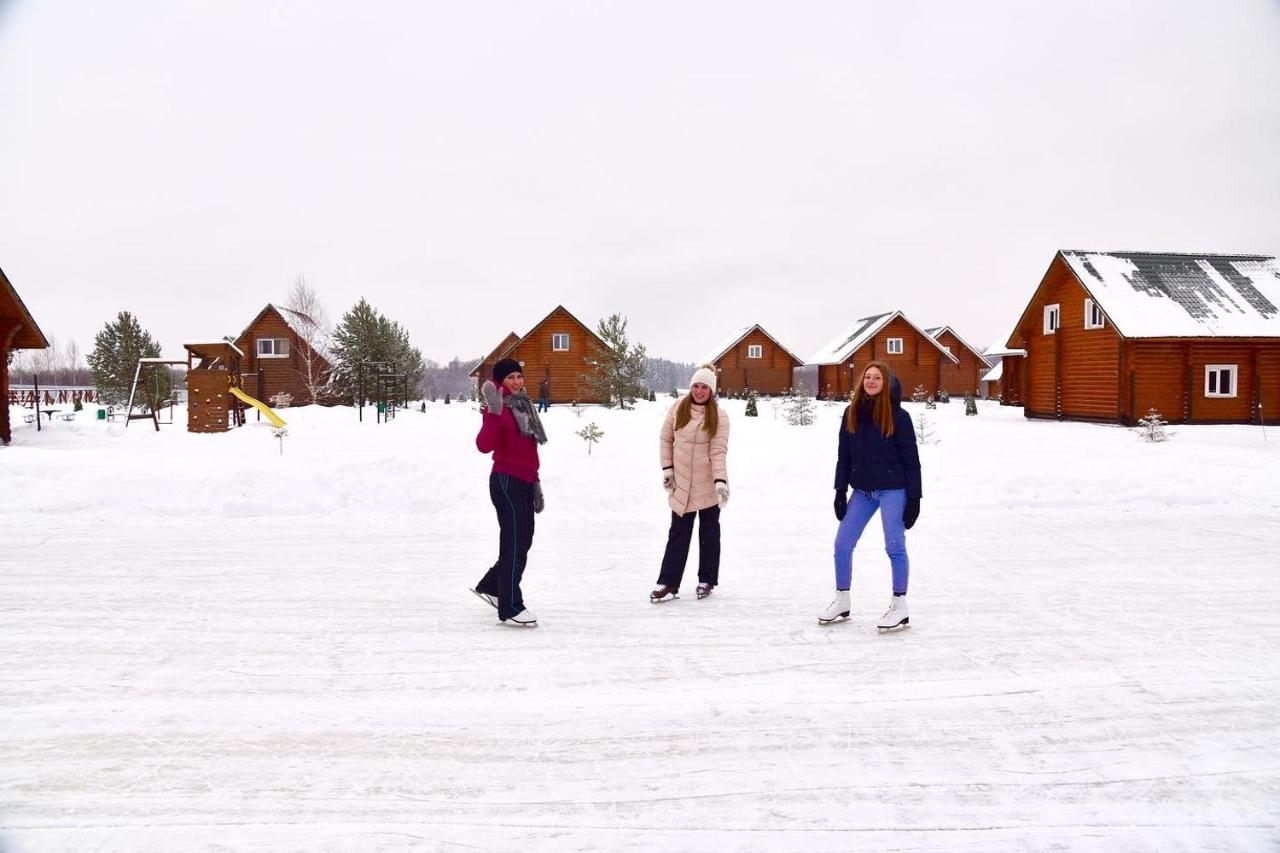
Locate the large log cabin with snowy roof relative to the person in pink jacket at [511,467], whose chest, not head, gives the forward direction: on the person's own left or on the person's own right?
on the person's own left

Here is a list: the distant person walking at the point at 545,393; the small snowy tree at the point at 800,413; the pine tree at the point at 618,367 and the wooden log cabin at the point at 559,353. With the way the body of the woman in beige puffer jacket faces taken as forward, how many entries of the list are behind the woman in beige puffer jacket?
4

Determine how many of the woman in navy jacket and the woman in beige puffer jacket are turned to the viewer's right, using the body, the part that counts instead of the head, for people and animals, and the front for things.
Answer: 0

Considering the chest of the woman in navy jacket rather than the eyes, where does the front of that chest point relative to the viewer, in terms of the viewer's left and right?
facing the viewer and to the left of the viewer

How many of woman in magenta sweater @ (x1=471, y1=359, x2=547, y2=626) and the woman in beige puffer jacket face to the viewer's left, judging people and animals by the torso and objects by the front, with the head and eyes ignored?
0

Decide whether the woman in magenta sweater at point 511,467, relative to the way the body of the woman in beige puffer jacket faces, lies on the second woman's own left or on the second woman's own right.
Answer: on the second woman's own right

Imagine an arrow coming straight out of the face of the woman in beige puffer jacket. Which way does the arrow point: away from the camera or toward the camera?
toward the camera

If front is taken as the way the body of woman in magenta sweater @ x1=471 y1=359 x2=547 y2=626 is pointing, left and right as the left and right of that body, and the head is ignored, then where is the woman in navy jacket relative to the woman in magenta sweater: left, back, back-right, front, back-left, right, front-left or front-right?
front-left

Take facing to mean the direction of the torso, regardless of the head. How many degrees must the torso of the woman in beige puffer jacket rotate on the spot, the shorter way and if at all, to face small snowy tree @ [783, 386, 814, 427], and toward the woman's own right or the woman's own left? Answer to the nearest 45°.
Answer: approximately 180°

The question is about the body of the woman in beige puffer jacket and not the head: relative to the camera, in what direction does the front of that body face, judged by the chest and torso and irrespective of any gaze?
toward the camera

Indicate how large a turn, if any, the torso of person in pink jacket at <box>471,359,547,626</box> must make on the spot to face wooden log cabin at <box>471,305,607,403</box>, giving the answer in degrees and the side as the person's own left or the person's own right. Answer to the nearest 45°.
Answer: approximately 135° to the person's own left

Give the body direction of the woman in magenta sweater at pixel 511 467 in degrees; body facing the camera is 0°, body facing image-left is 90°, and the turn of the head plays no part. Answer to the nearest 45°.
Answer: approximately 315°

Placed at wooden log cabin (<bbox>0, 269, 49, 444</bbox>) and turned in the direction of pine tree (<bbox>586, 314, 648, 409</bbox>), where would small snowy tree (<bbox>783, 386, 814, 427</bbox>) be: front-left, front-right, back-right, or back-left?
front-right
